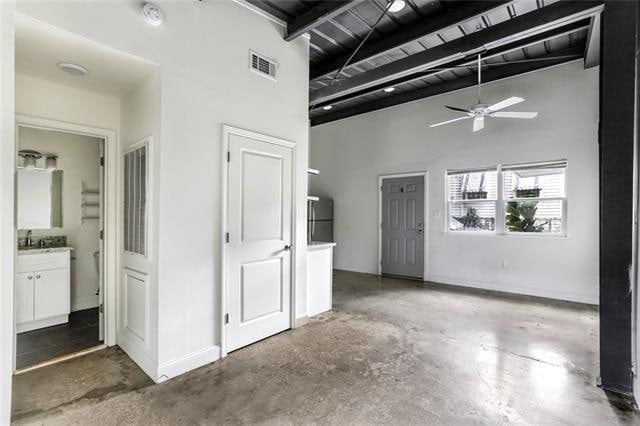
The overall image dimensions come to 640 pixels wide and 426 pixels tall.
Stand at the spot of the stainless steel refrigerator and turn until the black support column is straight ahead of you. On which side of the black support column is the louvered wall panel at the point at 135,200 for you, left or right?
right

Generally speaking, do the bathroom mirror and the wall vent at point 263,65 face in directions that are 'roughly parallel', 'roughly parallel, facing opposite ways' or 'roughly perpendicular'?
roughly parallel

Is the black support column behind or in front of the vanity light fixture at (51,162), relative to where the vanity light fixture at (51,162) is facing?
in front

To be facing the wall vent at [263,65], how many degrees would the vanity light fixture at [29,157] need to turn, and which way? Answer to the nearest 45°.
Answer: approximately 45° to its left

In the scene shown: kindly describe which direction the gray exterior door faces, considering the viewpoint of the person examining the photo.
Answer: facing the viewer and to the left of the viewer

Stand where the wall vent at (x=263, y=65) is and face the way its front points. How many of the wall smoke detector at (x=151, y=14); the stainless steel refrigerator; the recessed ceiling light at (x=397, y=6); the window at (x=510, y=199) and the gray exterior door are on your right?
1

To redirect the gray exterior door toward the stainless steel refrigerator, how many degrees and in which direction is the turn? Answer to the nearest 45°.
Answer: approximately 45° to its right

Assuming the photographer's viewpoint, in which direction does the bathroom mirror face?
facing the viewer

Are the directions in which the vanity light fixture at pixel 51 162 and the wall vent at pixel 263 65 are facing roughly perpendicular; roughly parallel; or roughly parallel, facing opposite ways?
roughly parallel

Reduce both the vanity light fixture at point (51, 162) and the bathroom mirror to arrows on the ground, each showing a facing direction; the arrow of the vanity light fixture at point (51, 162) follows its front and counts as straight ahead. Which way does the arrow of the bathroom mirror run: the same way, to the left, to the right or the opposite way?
the same way

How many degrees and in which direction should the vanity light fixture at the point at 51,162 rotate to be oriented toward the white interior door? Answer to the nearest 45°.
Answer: approximately 45° to its left

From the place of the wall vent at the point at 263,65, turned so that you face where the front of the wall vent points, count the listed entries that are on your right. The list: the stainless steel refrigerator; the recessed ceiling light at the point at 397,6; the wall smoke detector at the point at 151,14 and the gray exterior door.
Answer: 1

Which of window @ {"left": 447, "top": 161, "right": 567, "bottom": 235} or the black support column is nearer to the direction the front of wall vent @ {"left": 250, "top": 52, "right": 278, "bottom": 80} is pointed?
the black support column

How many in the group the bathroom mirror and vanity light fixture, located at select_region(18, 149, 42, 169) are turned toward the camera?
2

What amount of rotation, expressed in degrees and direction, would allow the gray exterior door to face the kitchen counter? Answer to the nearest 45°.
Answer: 0° — it already faces it

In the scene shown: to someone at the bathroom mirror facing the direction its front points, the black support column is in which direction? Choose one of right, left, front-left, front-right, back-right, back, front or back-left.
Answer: front-left

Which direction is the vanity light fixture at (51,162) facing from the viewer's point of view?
toward the camera
